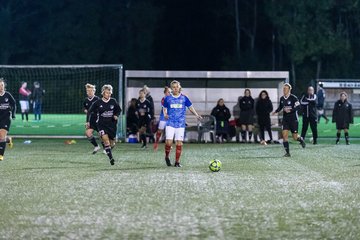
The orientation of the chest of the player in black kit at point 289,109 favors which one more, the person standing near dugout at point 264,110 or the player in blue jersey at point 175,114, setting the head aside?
the player in blue jersey

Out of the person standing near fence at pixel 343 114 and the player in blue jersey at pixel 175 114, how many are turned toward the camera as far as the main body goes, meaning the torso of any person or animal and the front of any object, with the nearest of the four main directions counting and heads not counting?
2

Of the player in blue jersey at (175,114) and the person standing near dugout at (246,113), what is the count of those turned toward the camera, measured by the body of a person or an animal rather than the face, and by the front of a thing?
2

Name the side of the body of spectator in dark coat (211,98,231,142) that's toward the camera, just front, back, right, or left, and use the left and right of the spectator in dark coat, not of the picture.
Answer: front

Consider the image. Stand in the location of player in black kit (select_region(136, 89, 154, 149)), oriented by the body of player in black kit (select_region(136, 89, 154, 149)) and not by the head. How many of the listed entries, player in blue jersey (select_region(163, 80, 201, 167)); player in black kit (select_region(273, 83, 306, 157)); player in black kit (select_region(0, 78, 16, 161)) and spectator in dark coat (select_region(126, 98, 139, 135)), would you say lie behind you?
1

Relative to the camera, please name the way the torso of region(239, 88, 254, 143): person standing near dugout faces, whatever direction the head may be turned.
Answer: toward the camera

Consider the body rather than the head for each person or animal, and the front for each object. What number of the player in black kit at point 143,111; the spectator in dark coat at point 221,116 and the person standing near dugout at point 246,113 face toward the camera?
3

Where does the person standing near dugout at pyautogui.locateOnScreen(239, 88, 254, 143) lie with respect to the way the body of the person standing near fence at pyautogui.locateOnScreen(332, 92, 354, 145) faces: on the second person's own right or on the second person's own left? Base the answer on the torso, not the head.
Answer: on the second person's own right

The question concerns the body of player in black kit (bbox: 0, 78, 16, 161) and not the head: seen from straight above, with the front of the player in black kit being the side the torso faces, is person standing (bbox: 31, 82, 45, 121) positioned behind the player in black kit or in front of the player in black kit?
behind

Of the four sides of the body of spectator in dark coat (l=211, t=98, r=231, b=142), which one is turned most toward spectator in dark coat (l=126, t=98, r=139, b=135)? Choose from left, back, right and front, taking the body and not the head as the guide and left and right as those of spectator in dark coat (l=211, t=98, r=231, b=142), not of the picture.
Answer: right
